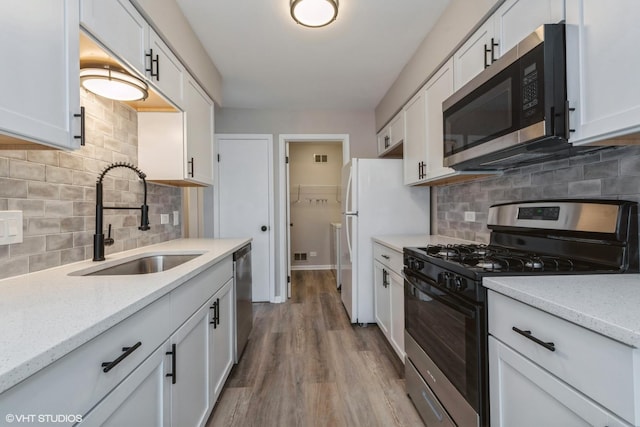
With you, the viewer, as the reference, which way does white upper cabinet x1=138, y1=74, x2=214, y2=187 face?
facing to the right of the viewer

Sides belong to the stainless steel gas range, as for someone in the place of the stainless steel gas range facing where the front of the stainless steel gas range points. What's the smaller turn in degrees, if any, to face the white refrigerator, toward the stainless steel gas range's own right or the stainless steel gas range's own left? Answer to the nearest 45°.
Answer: approximately 90° to the stainless steel gas range's own right

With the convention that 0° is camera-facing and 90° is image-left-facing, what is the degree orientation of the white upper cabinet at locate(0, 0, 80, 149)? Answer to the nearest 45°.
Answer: approximately 315°

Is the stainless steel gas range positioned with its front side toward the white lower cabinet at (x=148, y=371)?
yes

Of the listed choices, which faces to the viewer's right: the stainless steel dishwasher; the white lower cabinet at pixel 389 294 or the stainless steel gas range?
the stainless steel dishwasher

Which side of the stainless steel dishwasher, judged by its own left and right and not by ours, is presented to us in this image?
right

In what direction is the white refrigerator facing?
to the viewer's left

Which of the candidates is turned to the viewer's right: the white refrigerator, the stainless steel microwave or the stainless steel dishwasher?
the stainless steel dishwasher

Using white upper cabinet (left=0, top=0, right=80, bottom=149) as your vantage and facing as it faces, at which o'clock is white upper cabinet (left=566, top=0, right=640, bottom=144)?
white upper cabinet (left=566, top=0, right=640, bottom=144) is roughly at 12 o'clock from white upper cabinet (left=0, top=0, right=80, bottom=149).

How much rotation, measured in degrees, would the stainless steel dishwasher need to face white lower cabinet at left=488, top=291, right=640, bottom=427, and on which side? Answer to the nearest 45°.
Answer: approximately 45° to its right
